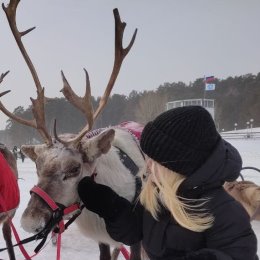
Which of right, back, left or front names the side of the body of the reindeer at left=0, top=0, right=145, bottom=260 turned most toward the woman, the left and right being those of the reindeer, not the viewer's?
left

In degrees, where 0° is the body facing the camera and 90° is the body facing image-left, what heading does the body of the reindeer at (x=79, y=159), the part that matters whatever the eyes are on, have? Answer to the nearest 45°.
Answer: approximately 45°

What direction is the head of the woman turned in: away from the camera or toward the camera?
away from the camera
